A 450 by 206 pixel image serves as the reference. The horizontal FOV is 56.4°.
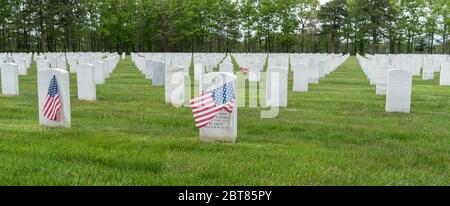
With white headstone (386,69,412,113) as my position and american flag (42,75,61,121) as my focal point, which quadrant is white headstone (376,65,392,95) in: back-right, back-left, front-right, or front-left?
back-right

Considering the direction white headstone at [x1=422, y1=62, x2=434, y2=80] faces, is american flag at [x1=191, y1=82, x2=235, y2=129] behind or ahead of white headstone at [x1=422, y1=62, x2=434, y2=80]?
ahead

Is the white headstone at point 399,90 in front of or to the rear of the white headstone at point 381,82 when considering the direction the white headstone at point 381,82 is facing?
in front

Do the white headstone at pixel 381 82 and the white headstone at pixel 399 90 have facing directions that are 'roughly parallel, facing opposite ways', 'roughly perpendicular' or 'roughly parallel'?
roughly parallel

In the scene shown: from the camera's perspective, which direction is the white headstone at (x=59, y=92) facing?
toward the camera

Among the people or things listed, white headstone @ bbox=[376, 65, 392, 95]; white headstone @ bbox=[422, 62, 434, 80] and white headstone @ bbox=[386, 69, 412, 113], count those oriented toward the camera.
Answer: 3

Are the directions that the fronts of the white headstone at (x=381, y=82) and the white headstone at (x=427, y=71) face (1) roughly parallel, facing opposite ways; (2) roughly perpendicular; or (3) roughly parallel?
roughly parallel

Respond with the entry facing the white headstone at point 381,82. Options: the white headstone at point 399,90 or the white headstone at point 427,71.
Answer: the white headstone at point 427,71

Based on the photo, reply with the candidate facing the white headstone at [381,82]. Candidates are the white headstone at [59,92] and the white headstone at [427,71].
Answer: the white headstone at [427,71]

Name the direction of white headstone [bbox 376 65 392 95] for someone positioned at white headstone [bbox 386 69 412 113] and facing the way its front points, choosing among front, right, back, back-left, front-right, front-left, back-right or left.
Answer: back

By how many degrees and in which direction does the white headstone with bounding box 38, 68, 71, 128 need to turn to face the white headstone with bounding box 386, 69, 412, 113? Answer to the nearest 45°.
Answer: approximately 90° to its left

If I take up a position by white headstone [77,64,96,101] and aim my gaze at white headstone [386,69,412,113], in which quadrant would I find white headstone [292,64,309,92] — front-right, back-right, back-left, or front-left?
front-left

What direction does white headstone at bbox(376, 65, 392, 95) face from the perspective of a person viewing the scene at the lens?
facing the viewer

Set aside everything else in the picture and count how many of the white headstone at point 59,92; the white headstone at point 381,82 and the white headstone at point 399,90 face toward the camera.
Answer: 3
